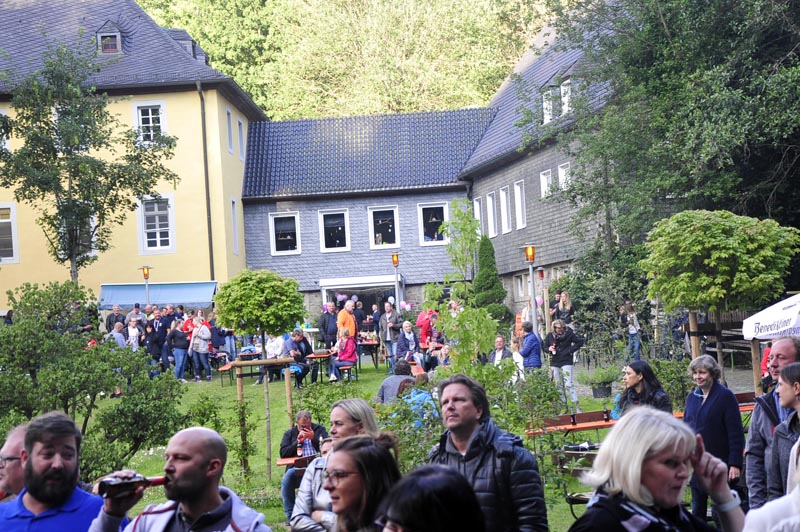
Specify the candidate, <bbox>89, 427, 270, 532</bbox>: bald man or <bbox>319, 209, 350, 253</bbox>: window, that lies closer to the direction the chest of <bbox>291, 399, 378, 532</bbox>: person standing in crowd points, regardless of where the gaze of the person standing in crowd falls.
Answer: the bald man

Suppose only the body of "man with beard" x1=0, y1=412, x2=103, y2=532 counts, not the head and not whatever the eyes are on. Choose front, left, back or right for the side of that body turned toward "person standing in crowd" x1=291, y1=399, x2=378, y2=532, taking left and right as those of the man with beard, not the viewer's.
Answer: left

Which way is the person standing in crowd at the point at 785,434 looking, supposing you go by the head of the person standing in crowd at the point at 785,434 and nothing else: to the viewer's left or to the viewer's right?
to the viewer's left

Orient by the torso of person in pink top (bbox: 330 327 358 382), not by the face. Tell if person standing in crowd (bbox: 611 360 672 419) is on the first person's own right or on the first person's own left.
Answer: on the first person's own left

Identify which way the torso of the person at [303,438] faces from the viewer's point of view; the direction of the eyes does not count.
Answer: toward the camera

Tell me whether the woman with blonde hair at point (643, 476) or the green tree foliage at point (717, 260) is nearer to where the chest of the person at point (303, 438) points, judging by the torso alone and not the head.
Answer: the woman with blonde hair

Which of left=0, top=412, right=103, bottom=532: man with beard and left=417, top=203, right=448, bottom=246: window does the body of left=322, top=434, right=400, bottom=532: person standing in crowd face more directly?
the man with beard

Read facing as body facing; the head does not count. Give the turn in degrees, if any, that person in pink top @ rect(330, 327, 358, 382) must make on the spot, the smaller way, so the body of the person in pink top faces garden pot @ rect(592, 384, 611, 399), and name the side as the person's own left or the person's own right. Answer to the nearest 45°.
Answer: approximately 135° to the person's own left

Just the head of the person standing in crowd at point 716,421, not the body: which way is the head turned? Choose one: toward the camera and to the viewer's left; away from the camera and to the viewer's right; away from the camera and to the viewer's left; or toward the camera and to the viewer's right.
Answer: toward the camera and to the viewer's left
